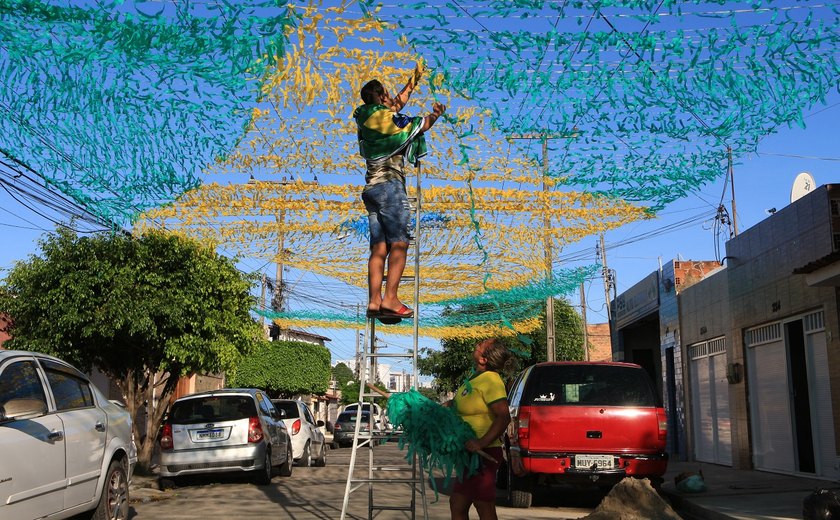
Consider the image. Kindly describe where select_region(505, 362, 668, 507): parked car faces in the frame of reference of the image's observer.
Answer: facing away from the viewer

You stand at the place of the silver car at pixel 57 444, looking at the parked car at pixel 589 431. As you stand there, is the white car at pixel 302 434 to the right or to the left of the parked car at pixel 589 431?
left

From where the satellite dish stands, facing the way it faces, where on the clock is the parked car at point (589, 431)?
The parked car is roughly at 2 o'clock from the satellite dish.

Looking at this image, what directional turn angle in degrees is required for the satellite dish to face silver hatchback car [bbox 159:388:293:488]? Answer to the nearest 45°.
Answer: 0° — it already faces it

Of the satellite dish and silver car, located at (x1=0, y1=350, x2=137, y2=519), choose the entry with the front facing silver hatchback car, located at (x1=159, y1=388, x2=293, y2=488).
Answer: the satellite dish

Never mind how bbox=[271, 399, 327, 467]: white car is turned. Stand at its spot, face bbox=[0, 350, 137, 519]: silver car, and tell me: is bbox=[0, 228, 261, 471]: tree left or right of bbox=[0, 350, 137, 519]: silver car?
right

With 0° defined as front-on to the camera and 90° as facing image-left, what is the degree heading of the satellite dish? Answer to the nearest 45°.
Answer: approximately 45°

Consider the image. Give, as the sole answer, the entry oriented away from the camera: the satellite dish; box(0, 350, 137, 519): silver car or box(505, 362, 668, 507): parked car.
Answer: the parked car

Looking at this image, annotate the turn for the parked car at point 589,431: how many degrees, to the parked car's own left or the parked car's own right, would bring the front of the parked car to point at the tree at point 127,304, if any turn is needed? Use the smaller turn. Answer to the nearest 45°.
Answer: approximately 45° to the parked car's own left

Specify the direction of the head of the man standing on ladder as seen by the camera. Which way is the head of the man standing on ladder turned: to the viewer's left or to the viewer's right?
to the viewer's right

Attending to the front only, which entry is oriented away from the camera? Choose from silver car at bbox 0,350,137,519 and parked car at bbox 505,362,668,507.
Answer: the parked car
